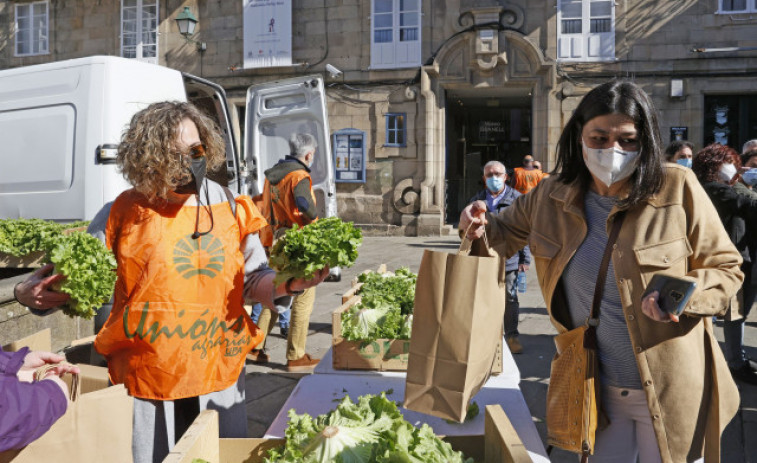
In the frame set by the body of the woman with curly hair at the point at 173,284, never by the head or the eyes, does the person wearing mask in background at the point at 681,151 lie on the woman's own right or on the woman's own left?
on the woman's own left

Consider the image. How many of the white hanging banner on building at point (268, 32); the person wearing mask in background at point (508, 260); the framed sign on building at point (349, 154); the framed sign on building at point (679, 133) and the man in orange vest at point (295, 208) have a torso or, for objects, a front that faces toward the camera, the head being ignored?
4

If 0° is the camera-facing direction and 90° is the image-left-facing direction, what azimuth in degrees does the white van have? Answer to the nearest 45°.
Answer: approximately 135°

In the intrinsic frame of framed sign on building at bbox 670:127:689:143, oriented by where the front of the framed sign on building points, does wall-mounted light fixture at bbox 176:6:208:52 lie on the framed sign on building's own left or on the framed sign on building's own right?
on the framed sign on building's own right

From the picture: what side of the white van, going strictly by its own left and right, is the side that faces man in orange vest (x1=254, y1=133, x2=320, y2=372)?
back

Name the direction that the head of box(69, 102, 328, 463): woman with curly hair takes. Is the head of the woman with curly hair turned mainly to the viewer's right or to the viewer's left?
to the viewer's right

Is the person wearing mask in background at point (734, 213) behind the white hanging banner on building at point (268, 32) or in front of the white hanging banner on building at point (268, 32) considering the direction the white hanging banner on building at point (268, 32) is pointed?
in front
